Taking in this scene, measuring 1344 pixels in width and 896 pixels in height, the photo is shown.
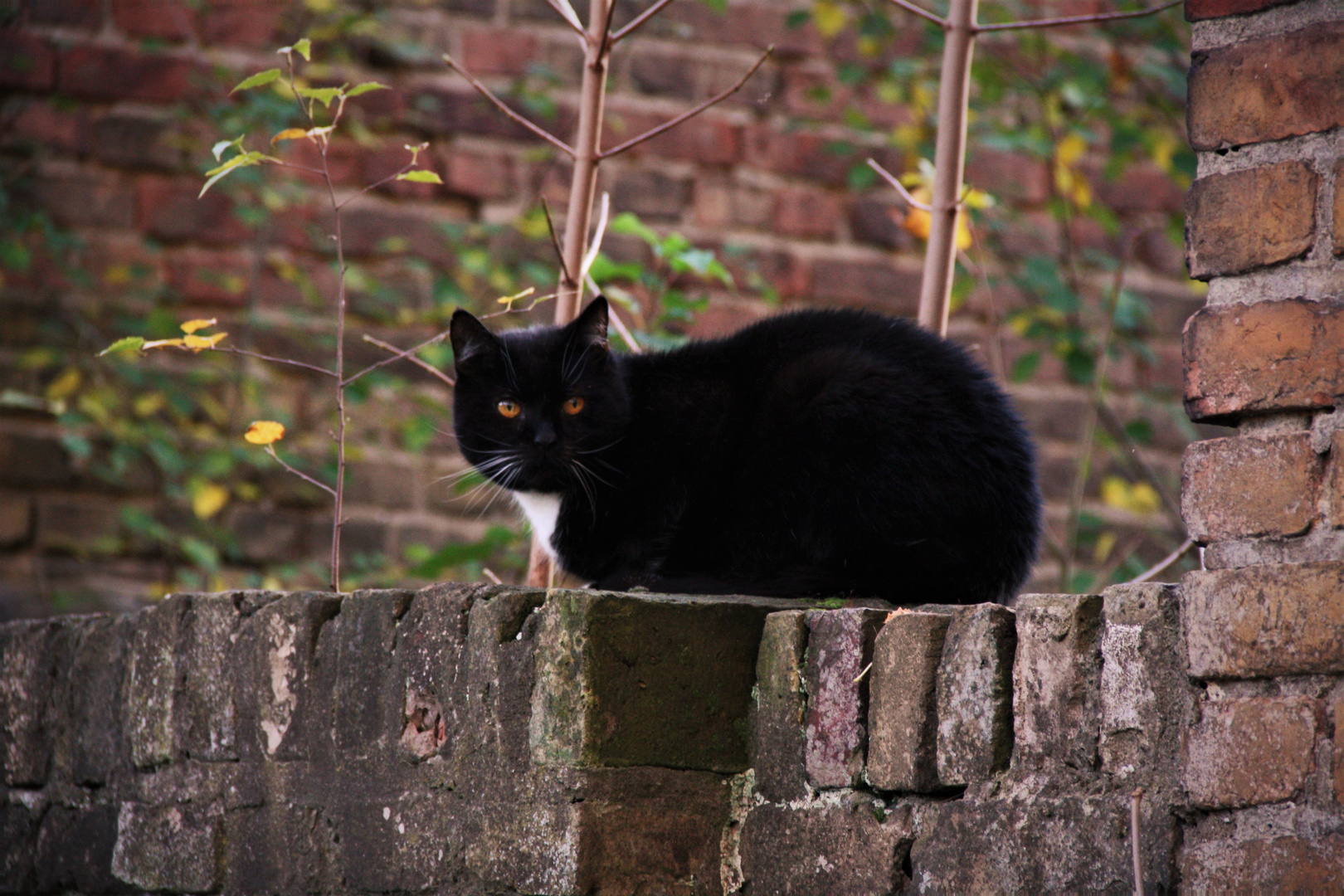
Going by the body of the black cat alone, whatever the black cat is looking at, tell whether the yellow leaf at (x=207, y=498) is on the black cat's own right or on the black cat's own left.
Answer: on the black cat's own right

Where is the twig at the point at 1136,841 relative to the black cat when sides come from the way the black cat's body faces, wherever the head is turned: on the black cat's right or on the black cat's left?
on the black cat's left

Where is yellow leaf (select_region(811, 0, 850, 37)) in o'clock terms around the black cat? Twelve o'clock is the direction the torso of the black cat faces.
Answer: The yellow leaf is roughly at 3 o'clock from the black cat.

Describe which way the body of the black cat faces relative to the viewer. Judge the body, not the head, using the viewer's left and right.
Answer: facing to the left of the viewer

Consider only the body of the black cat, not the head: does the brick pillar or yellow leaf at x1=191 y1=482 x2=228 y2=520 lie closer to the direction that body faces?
the yellow leaf

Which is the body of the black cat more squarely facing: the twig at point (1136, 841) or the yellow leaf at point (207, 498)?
the yellow leaf

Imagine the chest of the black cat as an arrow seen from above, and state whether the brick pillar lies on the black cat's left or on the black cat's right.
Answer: on the black cat's left
